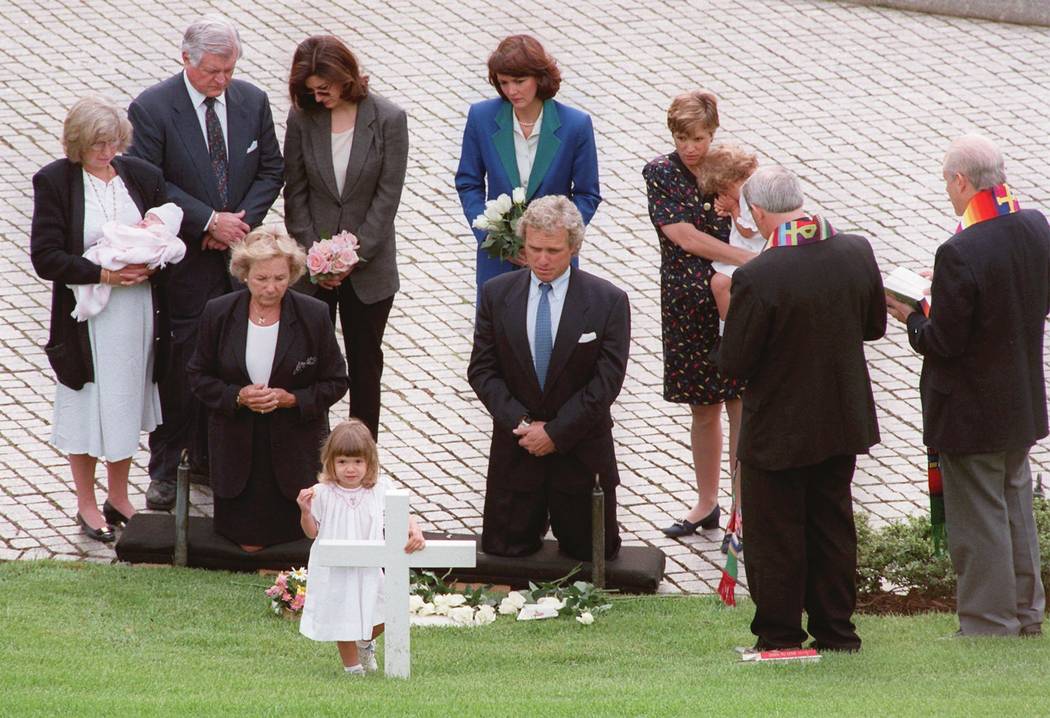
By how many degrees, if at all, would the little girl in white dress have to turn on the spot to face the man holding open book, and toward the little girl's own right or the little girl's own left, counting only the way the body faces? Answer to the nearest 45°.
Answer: approximately 90° to the little girl's own left

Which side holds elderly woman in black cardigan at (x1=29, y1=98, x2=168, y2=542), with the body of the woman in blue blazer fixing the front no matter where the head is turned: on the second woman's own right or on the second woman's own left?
on the second woman's own right

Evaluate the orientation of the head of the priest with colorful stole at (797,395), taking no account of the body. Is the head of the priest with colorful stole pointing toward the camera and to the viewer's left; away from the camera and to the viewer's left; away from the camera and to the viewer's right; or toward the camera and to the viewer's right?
away from the camera and to the viewer's left

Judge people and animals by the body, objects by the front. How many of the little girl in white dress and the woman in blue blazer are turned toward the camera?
2

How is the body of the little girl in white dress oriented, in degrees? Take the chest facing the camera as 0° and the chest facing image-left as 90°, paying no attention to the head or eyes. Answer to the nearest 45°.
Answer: approximately 0°

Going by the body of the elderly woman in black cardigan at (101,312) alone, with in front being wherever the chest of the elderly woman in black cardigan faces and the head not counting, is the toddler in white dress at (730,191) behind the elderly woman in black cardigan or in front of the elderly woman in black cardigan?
in front

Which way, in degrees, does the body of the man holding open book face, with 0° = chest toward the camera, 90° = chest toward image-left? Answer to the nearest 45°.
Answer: approximately 135°

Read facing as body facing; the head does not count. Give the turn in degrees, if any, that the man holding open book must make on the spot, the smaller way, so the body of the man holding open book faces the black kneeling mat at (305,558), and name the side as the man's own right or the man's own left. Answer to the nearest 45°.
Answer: approximately 45° to the man's own left

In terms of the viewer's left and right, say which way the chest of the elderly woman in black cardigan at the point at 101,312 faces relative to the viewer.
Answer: facing the viewer and to the right of the viewer

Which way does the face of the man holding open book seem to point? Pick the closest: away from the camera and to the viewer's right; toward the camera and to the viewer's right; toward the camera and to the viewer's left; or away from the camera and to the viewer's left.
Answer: away from the camera and to the viewer's left

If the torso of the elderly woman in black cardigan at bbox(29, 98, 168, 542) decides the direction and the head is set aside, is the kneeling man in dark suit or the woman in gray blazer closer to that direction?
the kneeling man in dark suit

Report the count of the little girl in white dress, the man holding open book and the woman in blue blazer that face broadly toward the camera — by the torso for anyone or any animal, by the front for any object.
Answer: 2

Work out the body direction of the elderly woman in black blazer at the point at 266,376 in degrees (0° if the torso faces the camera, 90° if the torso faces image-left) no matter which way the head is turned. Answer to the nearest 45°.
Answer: approximately 0°

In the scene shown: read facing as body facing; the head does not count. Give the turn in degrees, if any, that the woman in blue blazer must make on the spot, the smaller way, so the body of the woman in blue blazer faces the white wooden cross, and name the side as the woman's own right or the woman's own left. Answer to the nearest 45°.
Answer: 0° — they already face it
